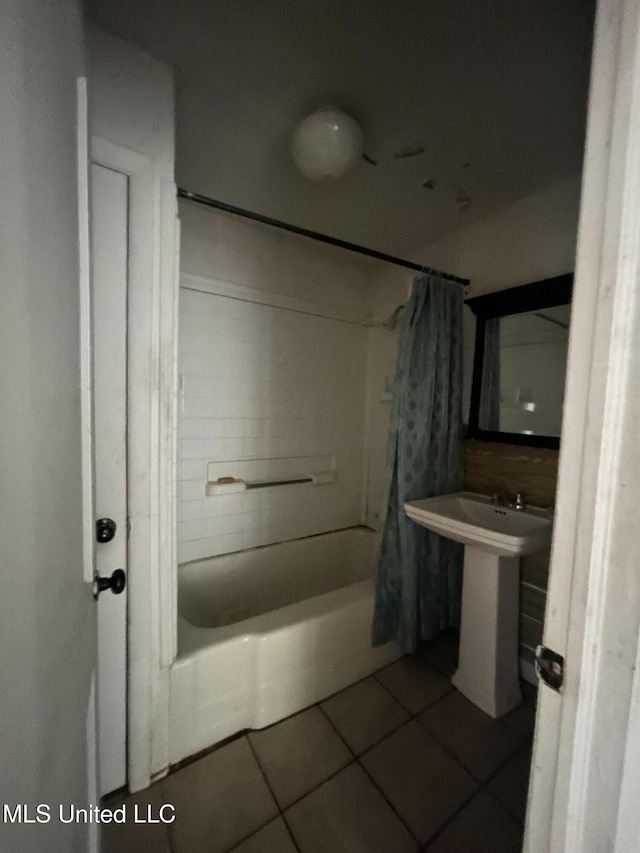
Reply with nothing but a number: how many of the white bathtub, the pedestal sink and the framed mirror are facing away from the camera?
0

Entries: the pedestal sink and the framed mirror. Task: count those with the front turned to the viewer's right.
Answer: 0

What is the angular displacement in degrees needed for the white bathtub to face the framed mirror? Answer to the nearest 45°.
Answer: approximately 45° to its left

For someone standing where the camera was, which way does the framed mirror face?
facing the viewer and to the left of the viewer

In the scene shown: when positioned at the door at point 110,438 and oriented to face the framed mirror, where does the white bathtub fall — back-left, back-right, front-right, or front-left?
front-left

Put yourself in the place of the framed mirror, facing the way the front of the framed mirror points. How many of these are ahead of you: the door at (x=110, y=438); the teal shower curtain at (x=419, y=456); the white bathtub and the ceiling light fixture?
4

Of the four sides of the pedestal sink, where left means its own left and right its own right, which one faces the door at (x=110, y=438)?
front

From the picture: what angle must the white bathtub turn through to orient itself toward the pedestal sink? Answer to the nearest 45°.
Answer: approximately 45° to its left

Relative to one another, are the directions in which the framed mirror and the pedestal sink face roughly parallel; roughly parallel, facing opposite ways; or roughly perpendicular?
roughly parallel

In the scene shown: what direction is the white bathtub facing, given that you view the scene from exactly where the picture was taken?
facing the viewer and to the right of the viewer
